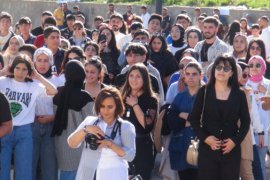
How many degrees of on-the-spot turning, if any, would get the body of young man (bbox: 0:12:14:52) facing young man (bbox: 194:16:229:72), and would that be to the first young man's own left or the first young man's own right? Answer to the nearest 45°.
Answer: approximately 45° to the first young man's own left

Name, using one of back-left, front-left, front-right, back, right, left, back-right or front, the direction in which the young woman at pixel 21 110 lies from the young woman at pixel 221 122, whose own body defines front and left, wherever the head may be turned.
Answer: right

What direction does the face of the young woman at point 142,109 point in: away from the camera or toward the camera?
toward the camera

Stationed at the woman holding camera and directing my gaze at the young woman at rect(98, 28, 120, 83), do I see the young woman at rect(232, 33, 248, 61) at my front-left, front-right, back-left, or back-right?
front-right

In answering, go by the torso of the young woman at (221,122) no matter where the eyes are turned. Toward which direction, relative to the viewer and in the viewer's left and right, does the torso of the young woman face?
facing the viewer

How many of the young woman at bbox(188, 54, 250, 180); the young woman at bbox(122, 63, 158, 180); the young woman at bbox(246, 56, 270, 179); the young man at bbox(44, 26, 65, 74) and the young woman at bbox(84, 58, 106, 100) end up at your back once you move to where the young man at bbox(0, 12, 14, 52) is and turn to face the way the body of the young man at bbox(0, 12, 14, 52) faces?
0

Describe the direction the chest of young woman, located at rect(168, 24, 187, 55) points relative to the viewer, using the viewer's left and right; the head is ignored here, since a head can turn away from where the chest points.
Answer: facing the viewer and to the left of the viewer

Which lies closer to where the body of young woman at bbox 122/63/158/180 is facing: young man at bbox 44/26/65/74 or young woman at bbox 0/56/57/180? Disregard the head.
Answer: the young woman

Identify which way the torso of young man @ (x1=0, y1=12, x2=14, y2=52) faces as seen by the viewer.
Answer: toward the camera

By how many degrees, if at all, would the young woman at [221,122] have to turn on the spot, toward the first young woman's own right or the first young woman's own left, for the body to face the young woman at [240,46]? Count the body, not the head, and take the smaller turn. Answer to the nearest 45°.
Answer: approximately 180°

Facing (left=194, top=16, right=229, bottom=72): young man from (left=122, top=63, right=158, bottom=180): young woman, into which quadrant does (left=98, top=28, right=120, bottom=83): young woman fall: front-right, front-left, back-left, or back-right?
front-left

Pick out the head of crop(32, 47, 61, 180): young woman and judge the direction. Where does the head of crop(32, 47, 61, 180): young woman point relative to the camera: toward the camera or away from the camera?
toward the camera

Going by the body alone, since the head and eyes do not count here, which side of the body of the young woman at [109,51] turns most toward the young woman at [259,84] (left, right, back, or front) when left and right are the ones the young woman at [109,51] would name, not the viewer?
left

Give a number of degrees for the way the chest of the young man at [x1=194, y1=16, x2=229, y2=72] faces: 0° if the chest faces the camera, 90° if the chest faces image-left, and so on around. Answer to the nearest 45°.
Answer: approximately 45°
